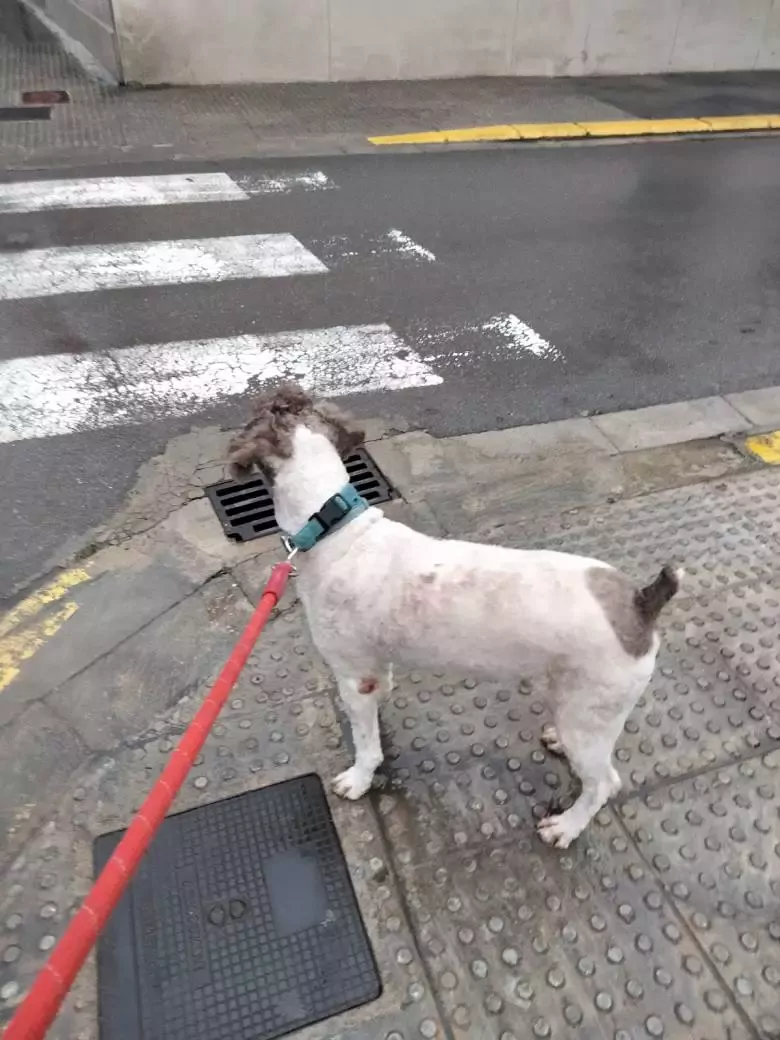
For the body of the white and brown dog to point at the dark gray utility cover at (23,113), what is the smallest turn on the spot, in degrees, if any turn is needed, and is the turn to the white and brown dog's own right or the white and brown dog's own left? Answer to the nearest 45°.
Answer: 0° — it already faces it

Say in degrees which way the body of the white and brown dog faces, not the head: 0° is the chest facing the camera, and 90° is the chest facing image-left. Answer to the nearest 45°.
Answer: approximately 135°
